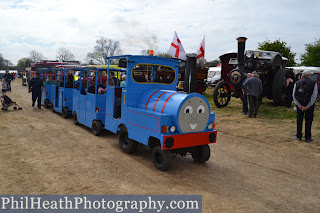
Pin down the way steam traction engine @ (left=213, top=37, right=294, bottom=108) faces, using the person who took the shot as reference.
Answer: facing the viewer and to the left of the viewer

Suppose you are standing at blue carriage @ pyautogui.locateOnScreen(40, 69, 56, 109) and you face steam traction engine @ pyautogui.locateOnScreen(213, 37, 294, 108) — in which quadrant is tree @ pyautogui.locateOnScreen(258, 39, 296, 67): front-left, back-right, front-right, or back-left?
front-left

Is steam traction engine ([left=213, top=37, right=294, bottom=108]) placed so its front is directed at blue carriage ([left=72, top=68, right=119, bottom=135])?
yes

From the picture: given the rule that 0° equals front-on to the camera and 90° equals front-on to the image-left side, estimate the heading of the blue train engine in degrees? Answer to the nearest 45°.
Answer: approximately 315°

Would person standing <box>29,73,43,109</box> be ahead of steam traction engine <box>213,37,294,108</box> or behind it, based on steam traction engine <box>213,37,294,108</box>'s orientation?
ahead

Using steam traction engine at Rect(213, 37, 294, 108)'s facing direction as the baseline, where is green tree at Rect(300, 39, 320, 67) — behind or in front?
behind

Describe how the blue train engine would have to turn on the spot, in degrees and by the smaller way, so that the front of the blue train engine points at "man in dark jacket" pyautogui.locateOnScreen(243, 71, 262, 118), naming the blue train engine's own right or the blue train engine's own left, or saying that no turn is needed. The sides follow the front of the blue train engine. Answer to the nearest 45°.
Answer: approximately 90° to the blue train engine's own left
